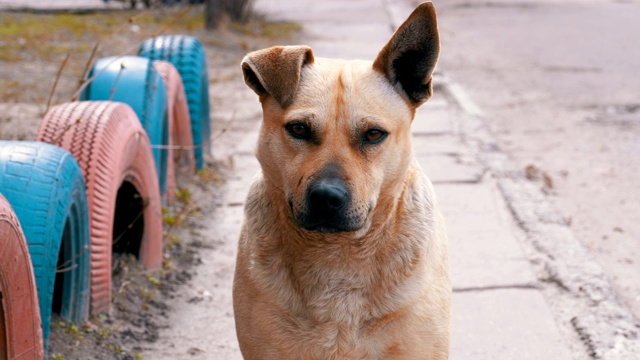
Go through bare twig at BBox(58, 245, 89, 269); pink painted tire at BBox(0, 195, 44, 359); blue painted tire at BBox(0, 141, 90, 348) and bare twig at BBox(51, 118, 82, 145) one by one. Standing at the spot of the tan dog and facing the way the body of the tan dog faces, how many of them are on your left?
0

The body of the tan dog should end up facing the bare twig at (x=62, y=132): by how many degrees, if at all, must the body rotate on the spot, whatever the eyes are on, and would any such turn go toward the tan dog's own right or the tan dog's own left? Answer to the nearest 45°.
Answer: approximately 135° to the tan dog's own right

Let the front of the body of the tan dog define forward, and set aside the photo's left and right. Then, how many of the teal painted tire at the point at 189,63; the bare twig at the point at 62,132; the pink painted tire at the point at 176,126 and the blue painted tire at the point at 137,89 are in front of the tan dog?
0

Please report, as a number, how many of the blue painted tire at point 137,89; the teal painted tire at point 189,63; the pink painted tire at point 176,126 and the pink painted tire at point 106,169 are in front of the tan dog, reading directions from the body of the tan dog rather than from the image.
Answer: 0

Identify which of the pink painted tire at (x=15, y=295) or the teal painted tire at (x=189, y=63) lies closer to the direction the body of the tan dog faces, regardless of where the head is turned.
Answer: the pink painted tire

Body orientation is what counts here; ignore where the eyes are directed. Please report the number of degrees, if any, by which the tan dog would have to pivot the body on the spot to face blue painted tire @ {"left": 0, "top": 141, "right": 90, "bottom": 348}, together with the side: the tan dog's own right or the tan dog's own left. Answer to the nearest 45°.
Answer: approximately 90° to the tan dog's own right

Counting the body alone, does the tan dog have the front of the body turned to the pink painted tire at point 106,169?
no

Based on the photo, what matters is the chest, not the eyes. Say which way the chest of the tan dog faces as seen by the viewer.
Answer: toward the camera

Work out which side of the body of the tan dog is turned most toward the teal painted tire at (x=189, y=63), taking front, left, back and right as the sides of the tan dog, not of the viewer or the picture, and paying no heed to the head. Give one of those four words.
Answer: back

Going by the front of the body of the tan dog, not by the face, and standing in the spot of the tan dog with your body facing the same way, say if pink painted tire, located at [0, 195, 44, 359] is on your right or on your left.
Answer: on your right

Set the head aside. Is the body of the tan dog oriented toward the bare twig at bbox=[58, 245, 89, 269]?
no

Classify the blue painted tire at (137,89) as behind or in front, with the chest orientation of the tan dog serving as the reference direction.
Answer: behind

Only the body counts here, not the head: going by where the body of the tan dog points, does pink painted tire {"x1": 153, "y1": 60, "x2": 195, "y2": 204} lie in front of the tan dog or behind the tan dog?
behind
